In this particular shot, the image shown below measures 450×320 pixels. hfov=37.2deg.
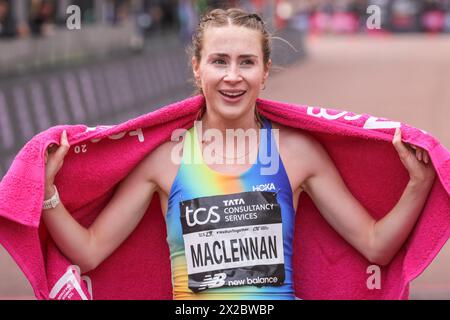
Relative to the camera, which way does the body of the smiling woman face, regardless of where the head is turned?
toward the camera

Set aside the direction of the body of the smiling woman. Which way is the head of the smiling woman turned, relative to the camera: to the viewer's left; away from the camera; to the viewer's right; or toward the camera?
toward the camera
